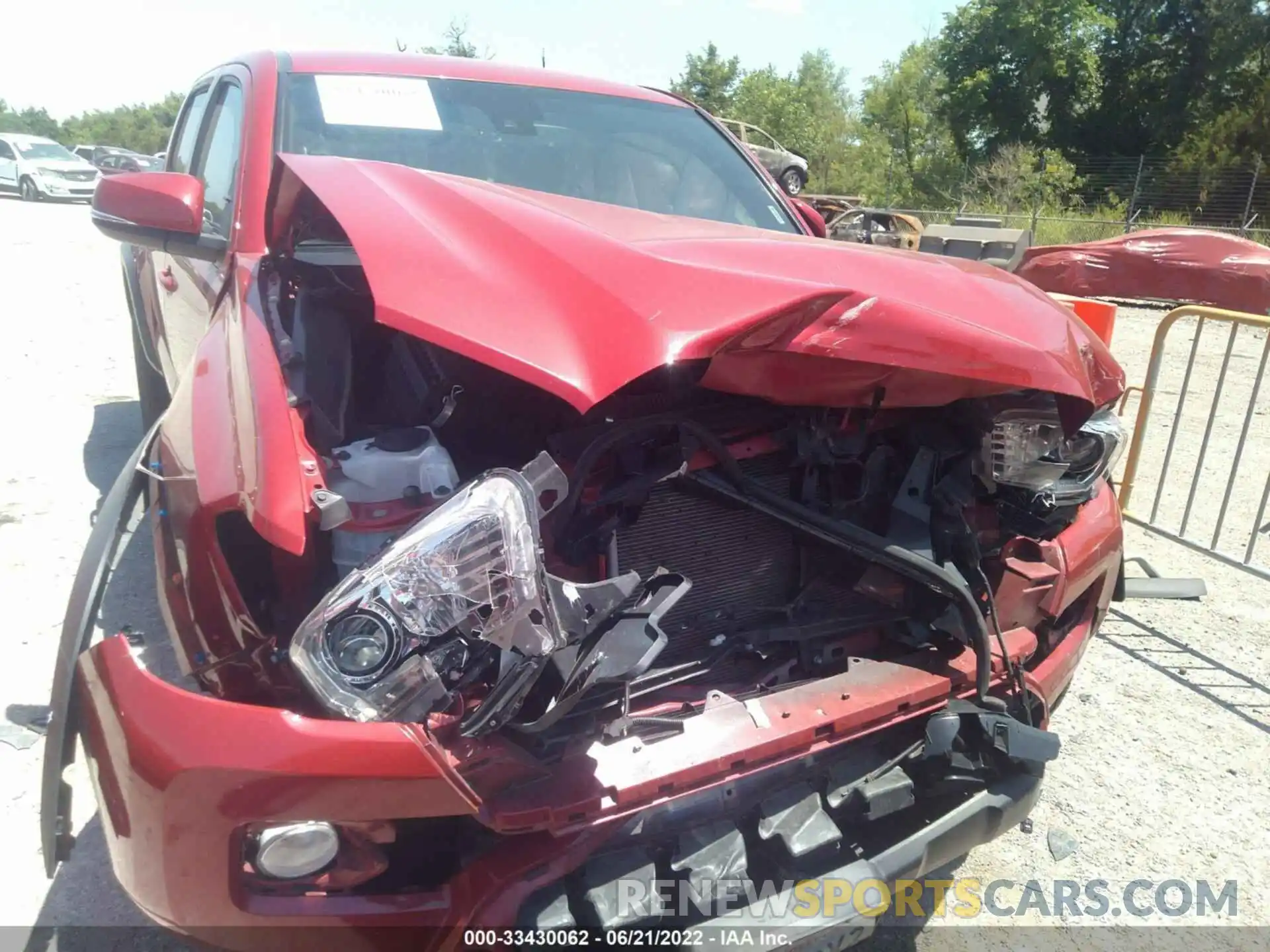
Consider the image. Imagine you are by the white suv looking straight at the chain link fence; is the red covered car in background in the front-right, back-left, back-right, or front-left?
front-right

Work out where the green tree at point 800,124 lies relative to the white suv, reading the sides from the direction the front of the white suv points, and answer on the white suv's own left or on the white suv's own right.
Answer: on the white suv's own left

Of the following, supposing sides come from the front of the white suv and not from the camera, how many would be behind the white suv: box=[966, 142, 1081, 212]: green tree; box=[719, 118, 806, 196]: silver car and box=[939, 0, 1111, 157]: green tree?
0

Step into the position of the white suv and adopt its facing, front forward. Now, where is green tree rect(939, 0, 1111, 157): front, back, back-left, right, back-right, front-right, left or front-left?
front-left

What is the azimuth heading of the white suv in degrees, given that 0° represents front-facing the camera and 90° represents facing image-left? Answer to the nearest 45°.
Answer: approximately 315°

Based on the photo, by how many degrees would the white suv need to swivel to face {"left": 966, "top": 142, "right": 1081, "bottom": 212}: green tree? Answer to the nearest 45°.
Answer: approximately 45° to its left

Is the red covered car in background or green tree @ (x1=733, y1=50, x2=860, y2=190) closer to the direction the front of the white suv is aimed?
the red covered car in background

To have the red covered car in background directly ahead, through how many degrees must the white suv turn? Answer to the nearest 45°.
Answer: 0° — it already faces it

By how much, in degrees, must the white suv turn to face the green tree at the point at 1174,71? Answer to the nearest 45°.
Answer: approximately 45° to its left

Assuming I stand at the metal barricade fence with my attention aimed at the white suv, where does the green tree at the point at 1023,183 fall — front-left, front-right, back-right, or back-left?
front-right

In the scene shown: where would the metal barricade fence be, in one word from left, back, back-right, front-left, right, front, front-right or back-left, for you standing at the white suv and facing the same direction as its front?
front-right

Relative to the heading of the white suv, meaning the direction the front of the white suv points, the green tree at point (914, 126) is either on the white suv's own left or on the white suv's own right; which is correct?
on the white suv's own left
